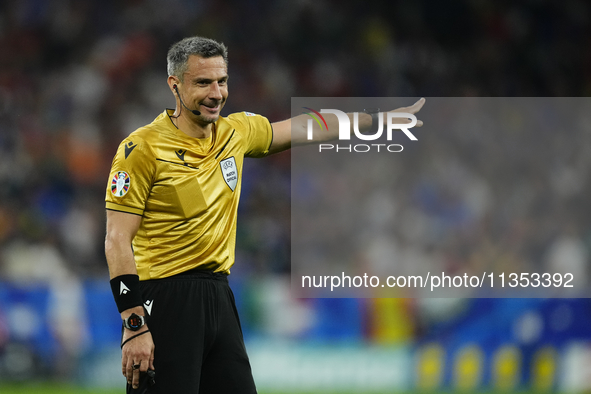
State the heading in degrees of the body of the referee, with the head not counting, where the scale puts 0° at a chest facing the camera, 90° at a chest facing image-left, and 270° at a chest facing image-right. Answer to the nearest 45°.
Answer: approximately 315°

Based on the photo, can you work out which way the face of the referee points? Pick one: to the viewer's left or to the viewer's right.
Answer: to the viewer's right
